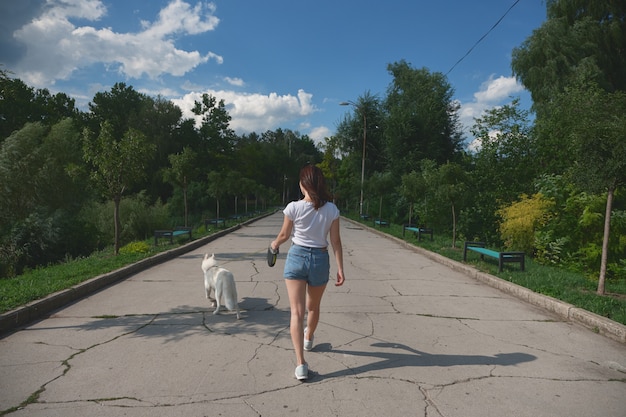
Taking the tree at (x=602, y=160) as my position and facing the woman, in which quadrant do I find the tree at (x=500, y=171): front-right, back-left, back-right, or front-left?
back-right

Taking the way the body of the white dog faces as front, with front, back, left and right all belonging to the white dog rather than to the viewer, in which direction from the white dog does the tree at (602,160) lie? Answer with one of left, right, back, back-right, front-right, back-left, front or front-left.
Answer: back-right

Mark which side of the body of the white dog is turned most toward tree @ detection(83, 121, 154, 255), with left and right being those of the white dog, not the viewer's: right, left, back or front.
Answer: front

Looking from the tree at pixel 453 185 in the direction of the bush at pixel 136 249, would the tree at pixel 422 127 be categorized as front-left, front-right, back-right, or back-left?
back-right

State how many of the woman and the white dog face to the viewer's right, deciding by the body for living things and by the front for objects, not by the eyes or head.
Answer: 0

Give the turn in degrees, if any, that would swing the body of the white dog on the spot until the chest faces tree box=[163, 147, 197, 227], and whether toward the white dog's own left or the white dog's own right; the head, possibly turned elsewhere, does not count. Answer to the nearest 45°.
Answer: approximately 45° to the white dog's own right

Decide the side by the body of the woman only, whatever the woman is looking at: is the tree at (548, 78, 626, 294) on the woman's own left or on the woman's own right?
on the woman's own right

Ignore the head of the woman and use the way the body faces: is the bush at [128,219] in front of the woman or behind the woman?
in front

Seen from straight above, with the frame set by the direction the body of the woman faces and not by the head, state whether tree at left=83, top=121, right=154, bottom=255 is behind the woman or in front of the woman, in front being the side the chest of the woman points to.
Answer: in front

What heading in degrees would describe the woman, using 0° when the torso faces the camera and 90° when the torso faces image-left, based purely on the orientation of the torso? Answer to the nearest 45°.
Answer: approximately 180°

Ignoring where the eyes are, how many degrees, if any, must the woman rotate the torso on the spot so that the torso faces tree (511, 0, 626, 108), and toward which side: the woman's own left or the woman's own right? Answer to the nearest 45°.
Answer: approximately 45° to the woman's own right

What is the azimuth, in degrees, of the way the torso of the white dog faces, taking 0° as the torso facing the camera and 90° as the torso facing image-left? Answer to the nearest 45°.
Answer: approximately 135°
